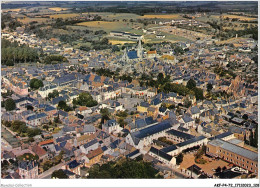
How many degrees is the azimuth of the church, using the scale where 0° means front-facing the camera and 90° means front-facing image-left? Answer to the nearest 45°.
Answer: approximately 270°

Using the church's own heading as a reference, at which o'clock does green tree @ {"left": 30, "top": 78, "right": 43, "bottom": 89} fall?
The green tree is roughly at 4 o'clock from the church.

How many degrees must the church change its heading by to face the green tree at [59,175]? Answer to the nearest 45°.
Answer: approximately 90° to its right

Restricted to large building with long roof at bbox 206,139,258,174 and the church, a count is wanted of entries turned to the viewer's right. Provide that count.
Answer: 1
